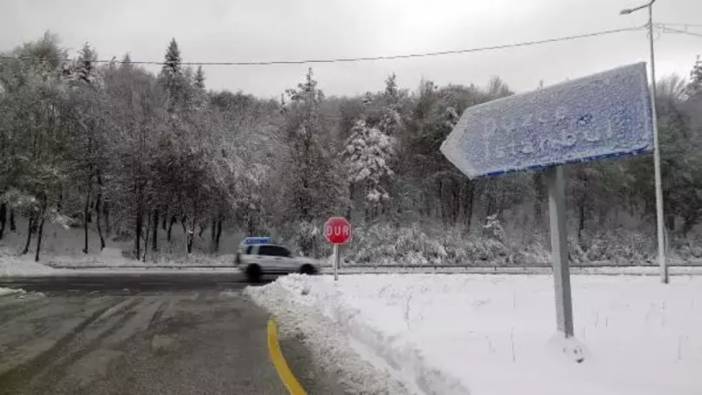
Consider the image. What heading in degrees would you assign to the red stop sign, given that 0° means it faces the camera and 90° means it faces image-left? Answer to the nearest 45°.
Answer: approximately 0°

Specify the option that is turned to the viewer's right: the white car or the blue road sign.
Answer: the white car

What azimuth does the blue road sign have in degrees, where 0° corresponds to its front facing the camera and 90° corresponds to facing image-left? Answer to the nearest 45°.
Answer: approximately 45°

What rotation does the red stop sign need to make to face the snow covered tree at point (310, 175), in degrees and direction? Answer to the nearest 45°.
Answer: approximately 180°

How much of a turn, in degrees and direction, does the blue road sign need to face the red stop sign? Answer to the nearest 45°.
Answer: approximately 90° to its right

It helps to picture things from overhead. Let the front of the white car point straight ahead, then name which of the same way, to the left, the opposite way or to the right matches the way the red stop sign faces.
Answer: to the right

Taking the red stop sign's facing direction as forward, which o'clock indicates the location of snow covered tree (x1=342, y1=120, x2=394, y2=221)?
The snow covered tree is roughly at 6 o'clock from the red stop sign.

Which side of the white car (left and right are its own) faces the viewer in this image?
right

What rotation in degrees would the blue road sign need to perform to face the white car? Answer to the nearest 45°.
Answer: approximately 90° to its right

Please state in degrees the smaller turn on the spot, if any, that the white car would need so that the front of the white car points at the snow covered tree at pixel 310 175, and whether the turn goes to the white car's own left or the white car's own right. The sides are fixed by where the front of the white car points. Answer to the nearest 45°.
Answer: approximately 90° to the white car's own left

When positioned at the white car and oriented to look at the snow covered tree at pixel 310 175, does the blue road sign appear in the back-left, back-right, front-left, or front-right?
back-right
